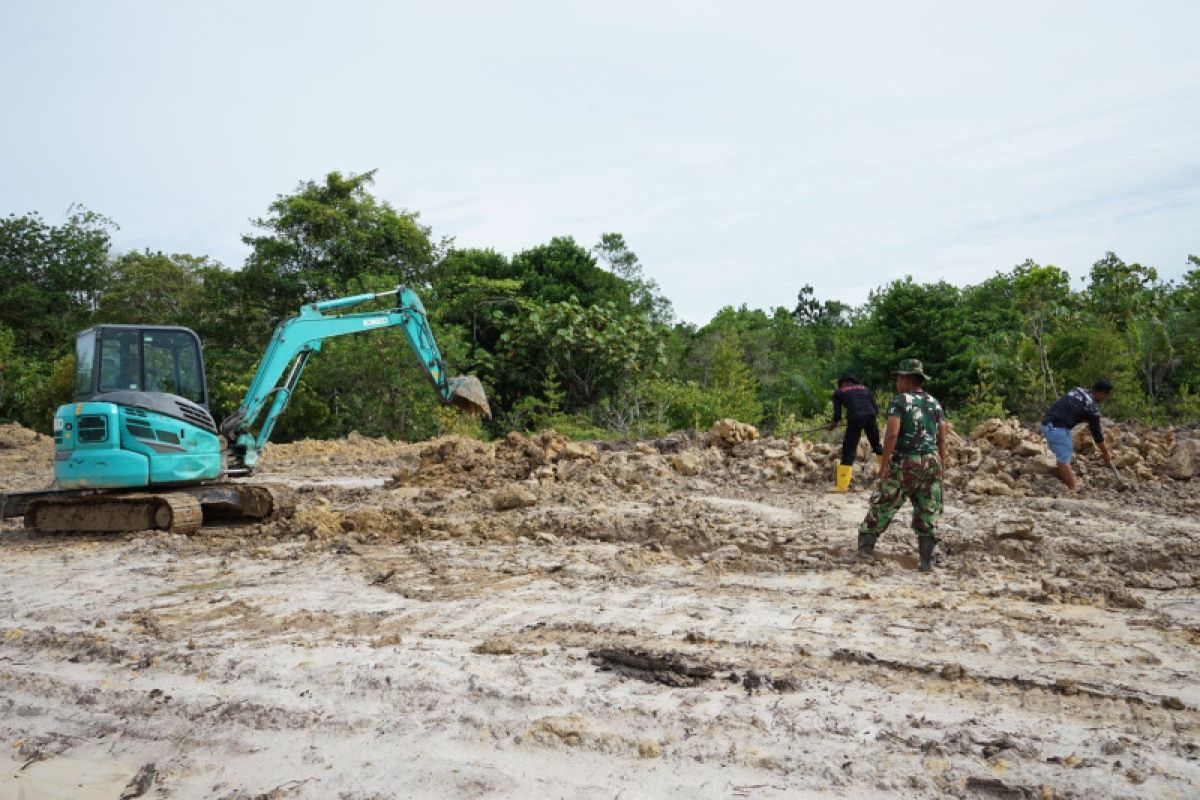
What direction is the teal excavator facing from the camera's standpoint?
to the viewer's right

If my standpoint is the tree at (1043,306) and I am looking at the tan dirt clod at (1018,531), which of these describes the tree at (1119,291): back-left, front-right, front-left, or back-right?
back-left

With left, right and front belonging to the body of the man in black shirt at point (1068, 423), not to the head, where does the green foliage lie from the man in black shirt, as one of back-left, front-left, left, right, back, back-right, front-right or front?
back-left

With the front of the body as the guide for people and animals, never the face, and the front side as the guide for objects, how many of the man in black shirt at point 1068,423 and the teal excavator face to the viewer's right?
2

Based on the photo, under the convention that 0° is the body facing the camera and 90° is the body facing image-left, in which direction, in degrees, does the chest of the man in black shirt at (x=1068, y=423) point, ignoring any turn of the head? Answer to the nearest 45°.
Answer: approximately 270°

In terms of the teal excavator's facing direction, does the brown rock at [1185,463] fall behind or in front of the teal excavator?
in front

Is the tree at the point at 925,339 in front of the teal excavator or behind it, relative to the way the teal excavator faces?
in front

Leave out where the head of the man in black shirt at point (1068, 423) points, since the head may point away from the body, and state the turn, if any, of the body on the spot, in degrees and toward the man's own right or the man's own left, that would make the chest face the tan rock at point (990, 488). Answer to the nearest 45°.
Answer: approximately 135° to the man's own right

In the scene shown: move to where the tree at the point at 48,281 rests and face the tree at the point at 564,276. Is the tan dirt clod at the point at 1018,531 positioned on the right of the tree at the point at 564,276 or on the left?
right

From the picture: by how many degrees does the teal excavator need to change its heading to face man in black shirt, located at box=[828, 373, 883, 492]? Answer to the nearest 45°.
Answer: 0° — it already faces them

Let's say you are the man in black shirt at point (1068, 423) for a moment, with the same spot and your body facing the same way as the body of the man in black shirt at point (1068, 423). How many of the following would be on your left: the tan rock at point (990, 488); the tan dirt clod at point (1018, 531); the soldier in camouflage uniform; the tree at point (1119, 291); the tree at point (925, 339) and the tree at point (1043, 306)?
3

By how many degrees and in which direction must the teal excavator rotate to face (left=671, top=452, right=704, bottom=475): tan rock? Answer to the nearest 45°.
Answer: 0° — it already faces it

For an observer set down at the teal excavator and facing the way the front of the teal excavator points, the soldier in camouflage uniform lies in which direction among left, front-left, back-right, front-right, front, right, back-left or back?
front-right
